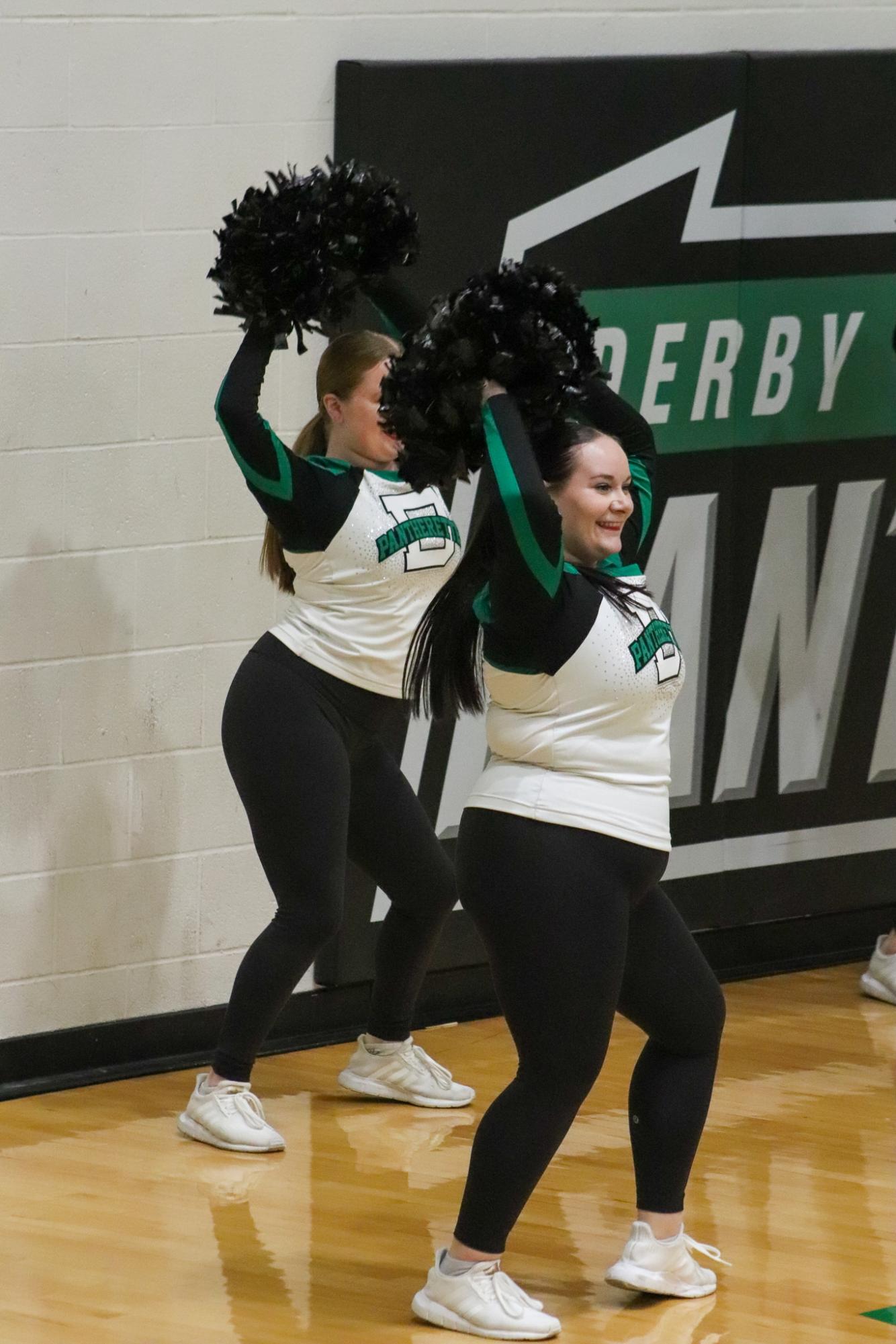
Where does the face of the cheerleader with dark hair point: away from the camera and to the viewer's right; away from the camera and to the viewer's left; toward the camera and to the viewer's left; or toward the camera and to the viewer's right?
toward the camera and to the viewer's right

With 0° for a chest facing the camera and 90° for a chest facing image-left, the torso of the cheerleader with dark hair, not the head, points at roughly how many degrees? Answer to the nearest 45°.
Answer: approximately 315°
